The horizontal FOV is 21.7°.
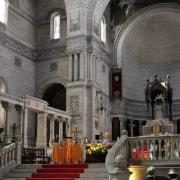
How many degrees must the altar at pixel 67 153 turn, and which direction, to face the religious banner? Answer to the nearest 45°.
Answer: approximately 180°

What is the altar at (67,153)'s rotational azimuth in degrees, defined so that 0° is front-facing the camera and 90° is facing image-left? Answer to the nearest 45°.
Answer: approximately 0°

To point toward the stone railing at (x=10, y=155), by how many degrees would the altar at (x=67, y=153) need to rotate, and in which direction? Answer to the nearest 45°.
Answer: approximately 45° to its right

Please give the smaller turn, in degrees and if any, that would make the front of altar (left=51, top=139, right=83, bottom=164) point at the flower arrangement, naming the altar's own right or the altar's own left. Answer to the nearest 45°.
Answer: approximately 135° to the altar's own left

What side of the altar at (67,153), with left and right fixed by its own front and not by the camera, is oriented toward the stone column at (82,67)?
back

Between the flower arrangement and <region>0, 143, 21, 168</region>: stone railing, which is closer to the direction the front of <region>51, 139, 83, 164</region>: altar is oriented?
the stone railing

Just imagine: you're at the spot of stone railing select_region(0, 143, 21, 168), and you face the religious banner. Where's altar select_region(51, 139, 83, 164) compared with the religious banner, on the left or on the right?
right
